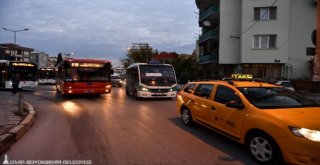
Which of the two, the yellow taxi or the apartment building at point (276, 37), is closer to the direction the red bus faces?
the yellow taxi

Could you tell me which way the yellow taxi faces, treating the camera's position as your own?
facing the viewer and to the right of the viewer

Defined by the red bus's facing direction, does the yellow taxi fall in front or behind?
in front

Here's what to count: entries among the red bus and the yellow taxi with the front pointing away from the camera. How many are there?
0

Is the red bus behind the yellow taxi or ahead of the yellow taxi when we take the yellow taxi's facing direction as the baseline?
behind

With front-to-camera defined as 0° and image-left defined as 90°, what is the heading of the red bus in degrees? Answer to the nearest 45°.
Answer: approximately 0°

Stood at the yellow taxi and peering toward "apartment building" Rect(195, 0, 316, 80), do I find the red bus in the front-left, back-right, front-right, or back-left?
front-left

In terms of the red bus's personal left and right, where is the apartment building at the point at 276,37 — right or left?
on its left

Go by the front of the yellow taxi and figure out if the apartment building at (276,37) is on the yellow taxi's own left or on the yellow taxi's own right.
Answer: on the yellow taxi's own left
